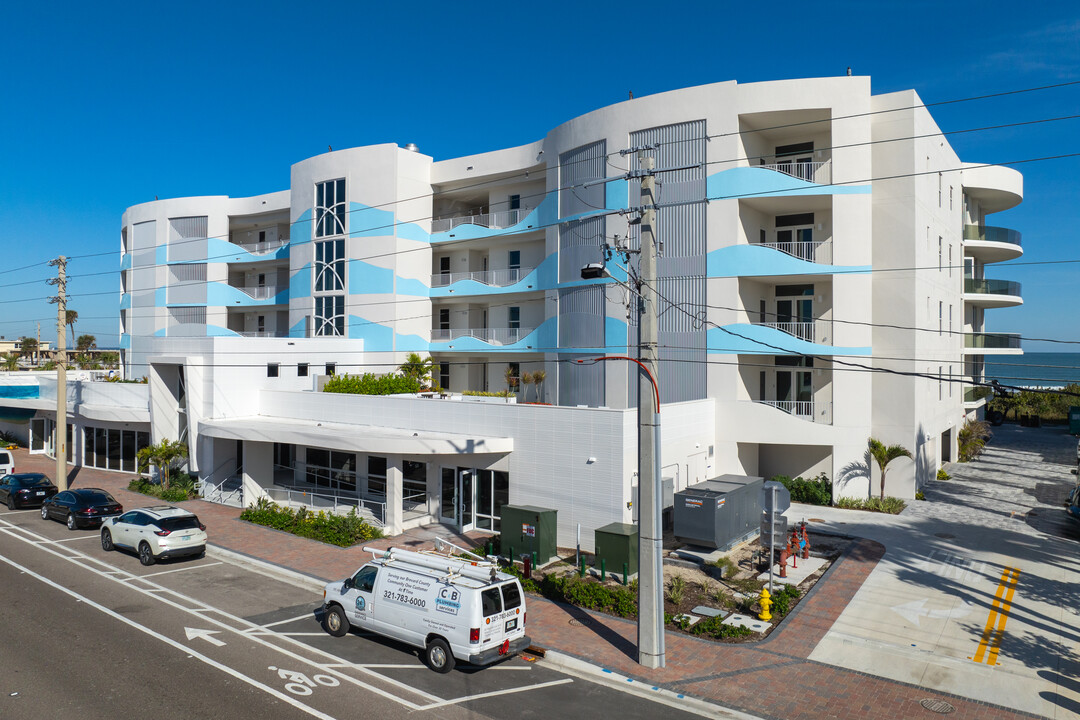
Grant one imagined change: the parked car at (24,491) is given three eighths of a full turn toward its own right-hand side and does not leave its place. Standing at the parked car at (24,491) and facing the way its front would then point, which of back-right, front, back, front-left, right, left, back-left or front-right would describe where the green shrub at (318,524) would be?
front-right

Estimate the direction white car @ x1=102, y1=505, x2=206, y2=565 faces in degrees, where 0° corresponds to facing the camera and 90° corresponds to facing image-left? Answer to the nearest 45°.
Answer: approximately 135°

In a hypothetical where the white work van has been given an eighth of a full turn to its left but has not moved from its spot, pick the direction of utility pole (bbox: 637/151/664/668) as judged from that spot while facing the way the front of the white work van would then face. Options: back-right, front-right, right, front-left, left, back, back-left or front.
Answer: back

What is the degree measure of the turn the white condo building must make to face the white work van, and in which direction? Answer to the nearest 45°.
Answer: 0° — it already faces it

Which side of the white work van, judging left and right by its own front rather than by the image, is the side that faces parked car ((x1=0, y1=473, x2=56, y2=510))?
front

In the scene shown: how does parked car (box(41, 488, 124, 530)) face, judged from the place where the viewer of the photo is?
facing away from the viewer and to the left of the viewer

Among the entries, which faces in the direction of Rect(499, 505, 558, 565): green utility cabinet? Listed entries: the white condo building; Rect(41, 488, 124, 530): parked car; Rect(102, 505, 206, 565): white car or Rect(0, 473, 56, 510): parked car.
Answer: the white condo building

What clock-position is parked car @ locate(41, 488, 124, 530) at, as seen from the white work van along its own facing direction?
The parked car is roughly at 12 o'clock from the white work van.

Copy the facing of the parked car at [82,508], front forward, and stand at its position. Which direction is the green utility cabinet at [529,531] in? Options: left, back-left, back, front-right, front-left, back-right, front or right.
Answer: back

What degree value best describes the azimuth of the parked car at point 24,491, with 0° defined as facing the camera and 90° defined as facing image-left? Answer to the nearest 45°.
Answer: approximately 135°

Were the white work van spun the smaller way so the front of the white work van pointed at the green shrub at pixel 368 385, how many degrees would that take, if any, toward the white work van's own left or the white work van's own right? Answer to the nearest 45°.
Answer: approximately 45° to the white work van's own right

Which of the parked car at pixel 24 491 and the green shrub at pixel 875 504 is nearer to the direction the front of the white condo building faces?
the parked car

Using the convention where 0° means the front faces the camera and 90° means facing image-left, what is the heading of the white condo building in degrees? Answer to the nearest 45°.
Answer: approximately 45°
